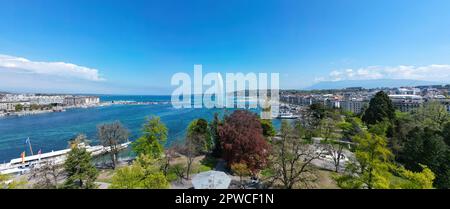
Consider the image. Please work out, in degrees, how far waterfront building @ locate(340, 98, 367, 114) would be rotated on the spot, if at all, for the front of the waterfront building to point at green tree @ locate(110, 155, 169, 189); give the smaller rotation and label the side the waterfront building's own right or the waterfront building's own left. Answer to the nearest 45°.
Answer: approximately 45° to the waterfront building's own left

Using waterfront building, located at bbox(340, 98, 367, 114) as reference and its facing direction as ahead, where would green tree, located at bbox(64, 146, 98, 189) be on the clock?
The green tree is roughly at 11 o'clock from the waterfront building.

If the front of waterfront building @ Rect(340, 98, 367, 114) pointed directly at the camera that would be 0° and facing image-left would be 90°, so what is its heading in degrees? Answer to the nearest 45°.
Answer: approximately 45°

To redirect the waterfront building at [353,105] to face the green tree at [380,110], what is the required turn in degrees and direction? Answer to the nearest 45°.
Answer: approximately 45° to its left

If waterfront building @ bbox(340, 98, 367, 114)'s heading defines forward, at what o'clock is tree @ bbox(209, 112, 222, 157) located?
The tree is roughly at 11 o'clock from the waterfront building.

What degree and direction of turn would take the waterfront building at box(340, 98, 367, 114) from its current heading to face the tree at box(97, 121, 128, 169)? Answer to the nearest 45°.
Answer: approximately 45° to its left

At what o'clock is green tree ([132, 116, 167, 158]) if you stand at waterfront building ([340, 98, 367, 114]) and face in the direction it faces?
The green tree is roughly at 11 o'clock from the waterfront building.

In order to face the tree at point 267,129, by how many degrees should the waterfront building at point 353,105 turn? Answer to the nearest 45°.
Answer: approximately 45° to its left
